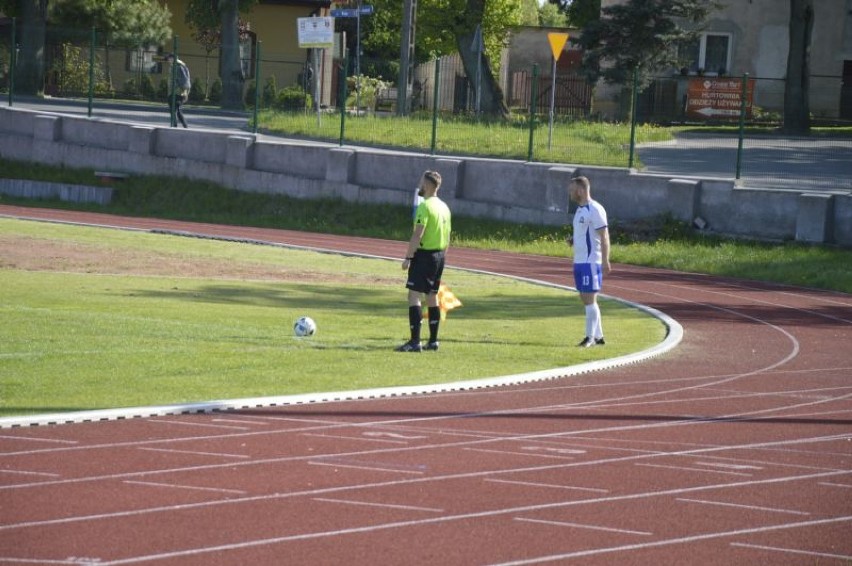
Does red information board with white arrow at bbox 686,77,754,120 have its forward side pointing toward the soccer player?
yes

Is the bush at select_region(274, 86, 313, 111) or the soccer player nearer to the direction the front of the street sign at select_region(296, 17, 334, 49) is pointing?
the soccer player

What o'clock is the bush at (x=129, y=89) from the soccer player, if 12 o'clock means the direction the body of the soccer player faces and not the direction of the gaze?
The bush is roughly at 2 o'clock from the soccer player.

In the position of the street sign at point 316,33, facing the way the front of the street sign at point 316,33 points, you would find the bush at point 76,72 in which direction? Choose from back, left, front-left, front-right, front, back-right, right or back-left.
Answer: back-right

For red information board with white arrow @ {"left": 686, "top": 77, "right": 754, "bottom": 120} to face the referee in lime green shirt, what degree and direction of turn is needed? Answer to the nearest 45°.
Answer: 0° — it already faces them

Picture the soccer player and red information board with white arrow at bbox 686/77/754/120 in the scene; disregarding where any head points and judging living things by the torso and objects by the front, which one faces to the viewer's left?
the soccer player

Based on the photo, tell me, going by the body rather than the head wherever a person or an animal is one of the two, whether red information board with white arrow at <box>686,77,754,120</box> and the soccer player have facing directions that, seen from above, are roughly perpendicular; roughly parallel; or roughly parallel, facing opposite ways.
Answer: roughly perpendicular

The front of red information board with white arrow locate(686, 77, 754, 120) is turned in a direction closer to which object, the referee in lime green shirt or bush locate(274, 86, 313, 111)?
the referee in lime green shirt

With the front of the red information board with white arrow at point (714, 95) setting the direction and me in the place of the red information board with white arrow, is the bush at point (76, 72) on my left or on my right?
on my right

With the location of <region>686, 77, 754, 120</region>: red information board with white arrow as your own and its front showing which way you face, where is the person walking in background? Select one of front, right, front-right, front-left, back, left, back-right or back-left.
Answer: front-right

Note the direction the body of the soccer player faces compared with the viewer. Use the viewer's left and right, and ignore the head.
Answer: facing to the left of the viewer
